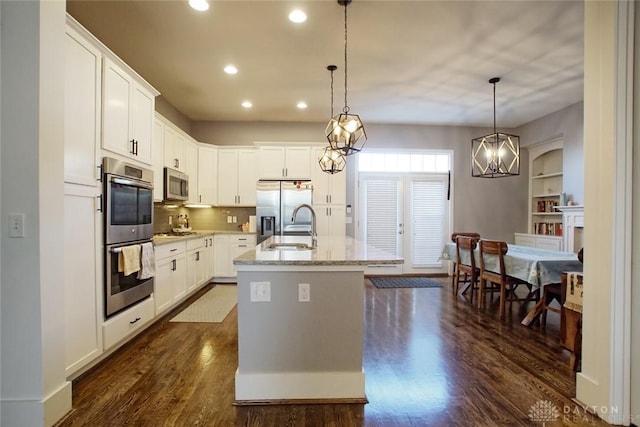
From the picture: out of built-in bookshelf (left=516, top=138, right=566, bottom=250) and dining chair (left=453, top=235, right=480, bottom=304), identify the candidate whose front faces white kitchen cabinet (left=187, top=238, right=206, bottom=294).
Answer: the built-in bookshelf

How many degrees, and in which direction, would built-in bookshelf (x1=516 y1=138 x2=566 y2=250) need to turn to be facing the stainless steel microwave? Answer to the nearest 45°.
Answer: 0° — it already faces it

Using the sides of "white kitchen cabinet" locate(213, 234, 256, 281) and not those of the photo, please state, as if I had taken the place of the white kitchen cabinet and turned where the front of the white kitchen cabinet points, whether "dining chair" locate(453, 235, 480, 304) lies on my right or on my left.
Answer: on my left

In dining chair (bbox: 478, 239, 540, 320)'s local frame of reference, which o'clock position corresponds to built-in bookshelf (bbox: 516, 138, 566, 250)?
The built-in bookshelf is roughly at 11 o'clock from the dining chair.

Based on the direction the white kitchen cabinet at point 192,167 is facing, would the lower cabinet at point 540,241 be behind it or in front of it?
in front

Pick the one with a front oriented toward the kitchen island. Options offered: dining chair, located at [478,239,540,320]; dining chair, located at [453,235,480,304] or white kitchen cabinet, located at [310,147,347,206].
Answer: the white kitchen cabinet

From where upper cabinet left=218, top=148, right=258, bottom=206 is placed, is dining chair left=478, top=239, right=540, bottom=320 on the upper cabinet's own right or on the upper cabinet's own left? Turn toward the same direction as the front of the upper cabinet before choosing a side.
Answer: on the upper cabinet's own left

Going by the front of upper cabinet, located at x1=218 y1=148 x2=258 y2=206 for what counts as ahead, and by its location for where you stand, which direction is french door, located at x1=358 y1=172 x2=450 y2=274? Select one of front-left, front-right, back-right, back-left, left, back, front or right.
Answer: left

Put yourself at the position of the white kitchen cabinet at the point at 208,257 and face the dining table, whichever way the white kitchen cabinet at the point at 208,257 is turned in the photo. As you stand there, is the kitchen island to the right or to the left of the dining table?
right

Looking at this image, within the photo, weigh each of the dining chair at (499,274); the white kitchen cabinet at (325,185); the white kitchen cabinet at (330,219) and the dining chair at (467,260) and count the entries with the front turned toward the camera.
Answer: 2

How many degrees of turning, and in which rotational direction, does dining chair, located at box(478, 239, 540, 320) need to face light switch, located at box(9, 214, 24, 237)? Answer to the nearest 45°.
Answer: approximately 180°

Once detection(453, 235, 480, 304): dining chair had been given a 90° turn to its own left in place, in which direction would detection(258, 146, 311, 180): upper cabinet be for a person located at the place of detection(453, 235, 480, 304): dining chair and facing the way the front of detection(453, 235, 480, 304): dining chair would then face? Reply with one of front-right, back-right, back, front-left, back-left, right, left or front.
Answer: front-left

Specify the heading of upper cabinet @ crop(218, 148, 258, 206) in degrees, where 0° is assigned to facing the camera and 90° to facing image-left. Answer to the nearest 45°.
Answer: approximately 0°
